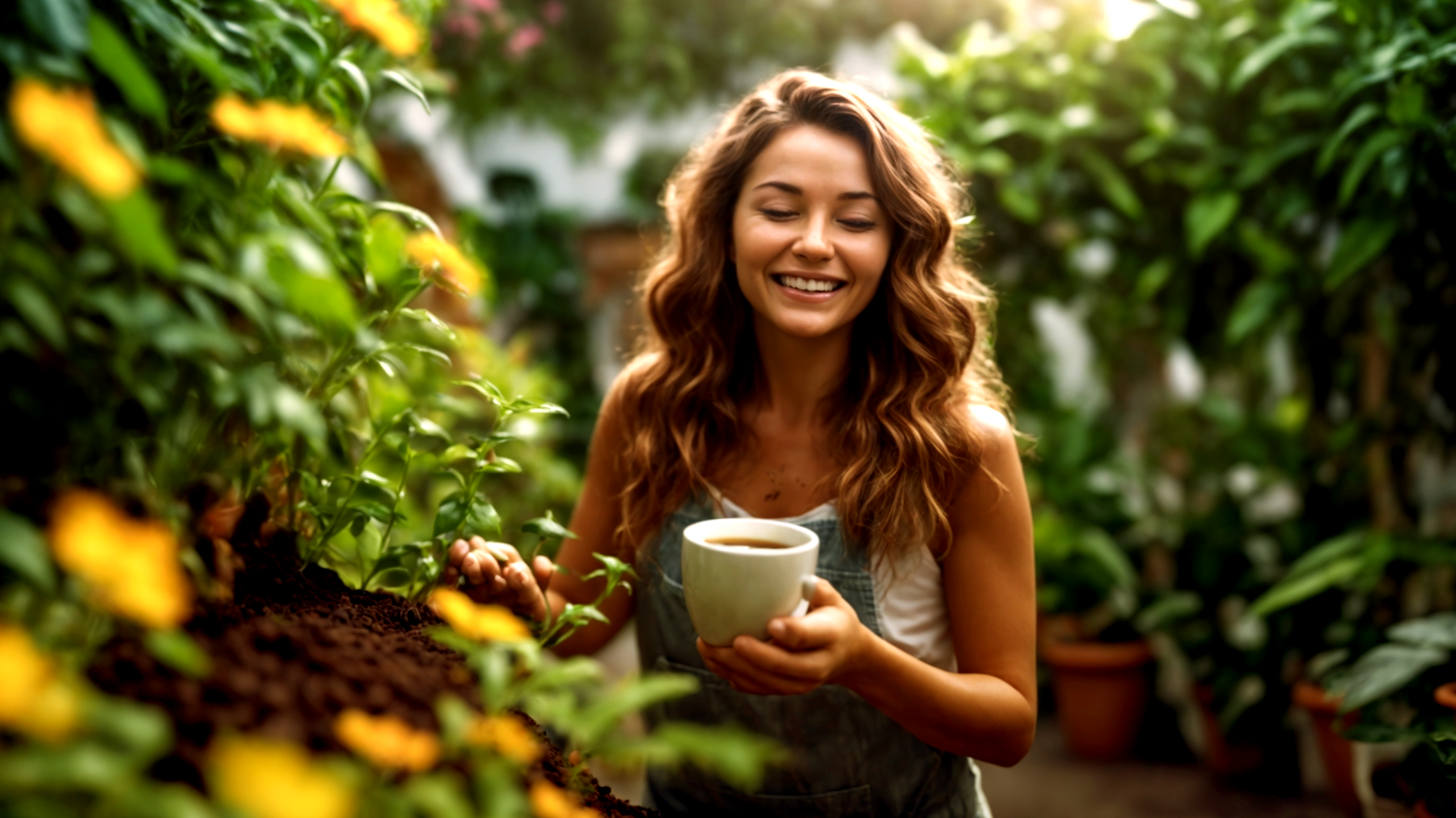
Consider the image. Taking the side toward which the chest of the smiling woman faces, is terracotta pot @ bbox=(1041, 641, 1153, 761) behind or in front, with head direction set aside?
behind

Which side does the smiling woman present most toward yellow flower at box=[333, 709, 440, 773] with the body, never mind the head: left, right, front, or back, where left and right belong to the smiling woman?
front

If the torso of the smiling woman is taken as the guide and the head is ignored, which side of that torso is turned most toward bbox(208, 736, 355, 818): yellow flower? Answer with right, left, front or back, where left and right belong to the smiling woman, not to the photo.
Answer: front

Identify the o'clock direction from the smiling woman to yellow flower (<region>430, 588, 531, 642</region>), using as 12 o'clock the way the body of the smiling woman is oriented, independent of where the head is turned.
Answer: The yellow flower is roughly at 1 o'clock from the smiling woman.

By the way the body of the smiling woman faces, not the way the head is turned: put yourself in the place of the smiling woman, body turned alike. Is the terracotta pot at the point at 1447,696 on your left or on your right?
on your left

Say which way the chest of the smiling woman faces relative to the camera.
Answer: toward the camera

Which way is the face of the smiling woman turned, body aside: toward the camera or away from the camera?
toward the camera

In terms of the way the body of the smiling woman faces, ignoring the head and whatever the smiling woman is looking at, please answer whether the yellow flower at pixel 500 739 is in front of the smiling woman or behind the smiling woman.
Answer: in front

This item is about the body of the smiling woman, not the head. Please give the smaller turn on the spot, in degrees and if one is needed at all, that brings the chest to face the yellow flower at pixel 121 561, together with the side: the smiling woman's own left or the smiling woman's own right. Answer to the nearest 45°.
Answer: approximately 45° to the smiling woman's own right
